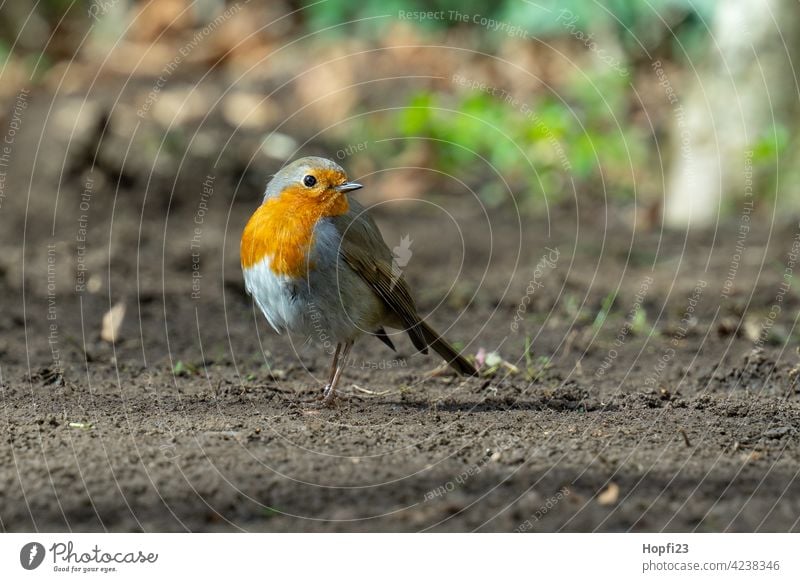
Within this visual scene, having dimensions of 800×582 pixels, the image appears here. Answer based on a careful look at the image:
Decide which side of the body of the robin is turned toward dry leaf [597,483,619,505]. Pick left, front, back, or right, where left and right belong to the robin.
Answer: left

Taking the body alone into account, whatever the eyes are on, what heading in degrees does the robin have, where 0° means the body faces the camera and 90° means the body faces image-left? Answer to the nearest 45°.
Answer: approximately 45°

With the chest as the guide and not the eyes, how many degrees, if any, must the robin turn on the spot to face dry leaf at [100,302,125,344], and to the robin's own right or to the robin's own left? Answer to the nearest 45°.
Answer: approximately 90° to the robin's own right
